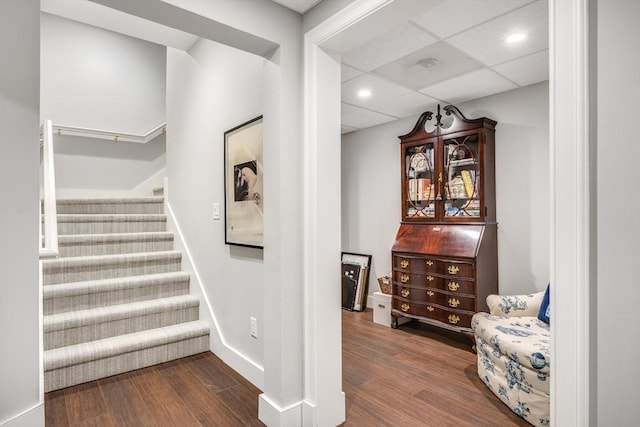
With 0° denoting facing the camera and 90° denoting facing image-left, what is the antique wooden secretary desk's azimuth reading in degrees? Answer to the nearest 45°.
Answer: approximately 45°

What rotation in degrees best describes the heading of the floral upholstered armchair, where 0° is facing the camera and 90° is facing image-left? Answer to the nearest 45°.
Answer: approximately 45°

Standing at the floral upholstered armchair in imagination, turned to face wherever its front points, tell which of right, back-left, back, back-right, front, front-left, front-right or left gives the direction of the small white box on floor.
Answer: right

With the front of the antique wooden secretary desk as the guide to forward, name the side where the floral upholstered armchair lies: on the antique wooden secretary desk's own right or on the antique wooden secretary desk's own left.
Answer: on the antique wooden secretary desk's own left

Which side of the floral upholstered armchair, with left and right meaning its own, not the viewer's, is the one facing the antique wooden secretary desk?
right
